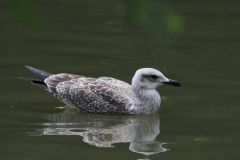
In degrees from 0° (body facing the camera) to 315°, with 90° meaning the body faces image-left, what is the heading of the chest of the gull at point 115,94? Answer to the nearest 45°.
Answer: approximately 270°
